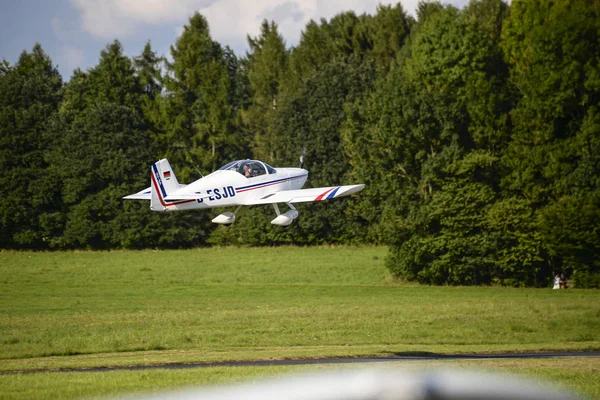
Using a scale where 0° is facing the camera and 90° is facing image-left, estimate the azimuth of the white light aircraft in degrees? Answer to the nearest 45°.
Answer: approximately 225°
